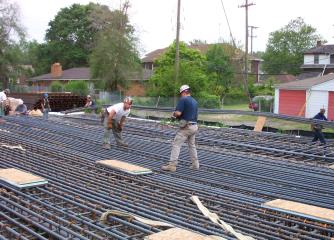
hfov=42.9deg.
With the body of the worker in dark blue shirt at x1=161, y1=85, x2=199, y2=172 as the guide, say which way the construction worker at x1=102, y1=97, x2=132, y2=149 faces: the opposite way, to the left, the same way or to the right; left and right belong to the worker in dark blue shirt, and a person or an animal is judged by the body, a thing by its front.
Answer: the opposite way

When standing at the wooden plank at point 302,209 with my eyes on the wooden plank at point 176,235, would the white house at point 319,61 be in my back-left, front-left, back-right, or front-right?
back-right

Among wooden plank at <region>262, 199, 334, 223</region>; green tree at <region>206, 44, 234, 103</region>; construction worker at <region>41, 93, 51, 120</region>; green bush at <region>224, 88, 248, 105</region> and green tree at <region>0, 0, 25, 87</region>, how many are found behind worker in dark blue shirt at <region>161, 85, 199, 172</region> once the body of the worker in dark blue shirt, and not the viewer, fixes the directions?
1

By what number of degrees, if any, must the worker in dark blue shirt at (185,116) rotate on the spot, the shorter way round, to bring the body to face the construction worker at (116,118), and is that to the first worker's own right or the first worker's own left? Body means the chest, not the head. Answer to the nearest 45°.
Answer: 0° — they already face them

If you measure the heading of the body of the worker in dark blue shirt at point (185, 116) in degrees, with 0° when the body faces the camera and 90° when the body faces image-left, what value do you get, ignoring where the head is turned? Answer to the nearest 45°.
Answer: approximately 135°

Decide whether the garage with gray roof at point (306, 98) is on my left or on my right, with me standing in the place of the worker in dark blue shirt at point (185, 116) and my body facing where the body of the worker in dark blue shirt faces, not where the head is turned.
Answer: on my right

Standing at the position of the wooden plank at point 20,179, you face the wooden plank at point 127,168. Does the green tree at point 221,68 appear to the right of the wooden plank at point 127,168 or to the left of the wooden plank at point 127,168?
left

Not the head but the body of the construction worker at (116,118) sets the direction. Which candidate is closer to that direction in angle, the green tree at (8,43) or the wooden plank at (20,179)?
the wooden plank

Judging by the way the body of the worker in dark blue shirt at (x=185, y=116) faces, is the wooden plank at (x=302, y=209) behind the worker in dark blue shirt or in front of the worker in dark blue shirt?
behind

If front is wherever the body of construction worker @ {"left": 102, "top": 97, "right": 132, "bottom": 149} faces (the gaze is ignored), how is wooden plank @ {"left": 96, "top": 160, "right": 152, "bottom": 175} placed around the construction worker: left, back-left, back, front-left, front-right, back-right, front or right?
front-right

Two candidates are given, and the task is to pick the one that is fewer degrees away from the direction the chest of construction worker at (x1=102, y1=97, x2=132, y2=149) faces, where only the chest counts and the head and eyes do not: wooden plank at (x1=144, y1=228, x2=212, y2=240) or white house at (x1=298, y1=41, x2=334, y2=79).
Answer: the wooden plank

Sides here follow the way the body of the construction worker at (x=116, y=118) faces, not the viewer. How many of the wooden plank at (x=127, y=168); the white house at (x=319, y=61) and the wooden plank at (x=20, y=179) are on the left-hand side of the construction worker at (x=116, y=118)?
1

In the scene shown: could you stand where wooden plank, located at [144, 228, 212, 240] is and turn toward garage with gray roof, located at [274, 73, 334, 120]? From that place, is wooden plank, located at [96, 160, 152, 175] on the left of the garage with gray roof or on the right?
left

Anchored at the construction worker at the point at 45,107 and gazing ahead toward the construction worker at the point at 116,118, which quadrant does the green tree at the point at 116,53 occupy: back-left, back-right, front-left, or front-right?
back-left

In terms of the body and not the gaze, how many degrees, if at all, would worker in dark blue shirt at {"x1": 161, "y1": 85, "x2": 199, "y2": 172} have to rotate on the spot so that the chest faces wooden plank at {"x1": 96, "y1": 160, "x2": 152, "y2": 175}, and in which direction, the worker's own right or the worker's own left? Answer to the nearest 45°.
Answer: approximately 45° to the worker's own left
